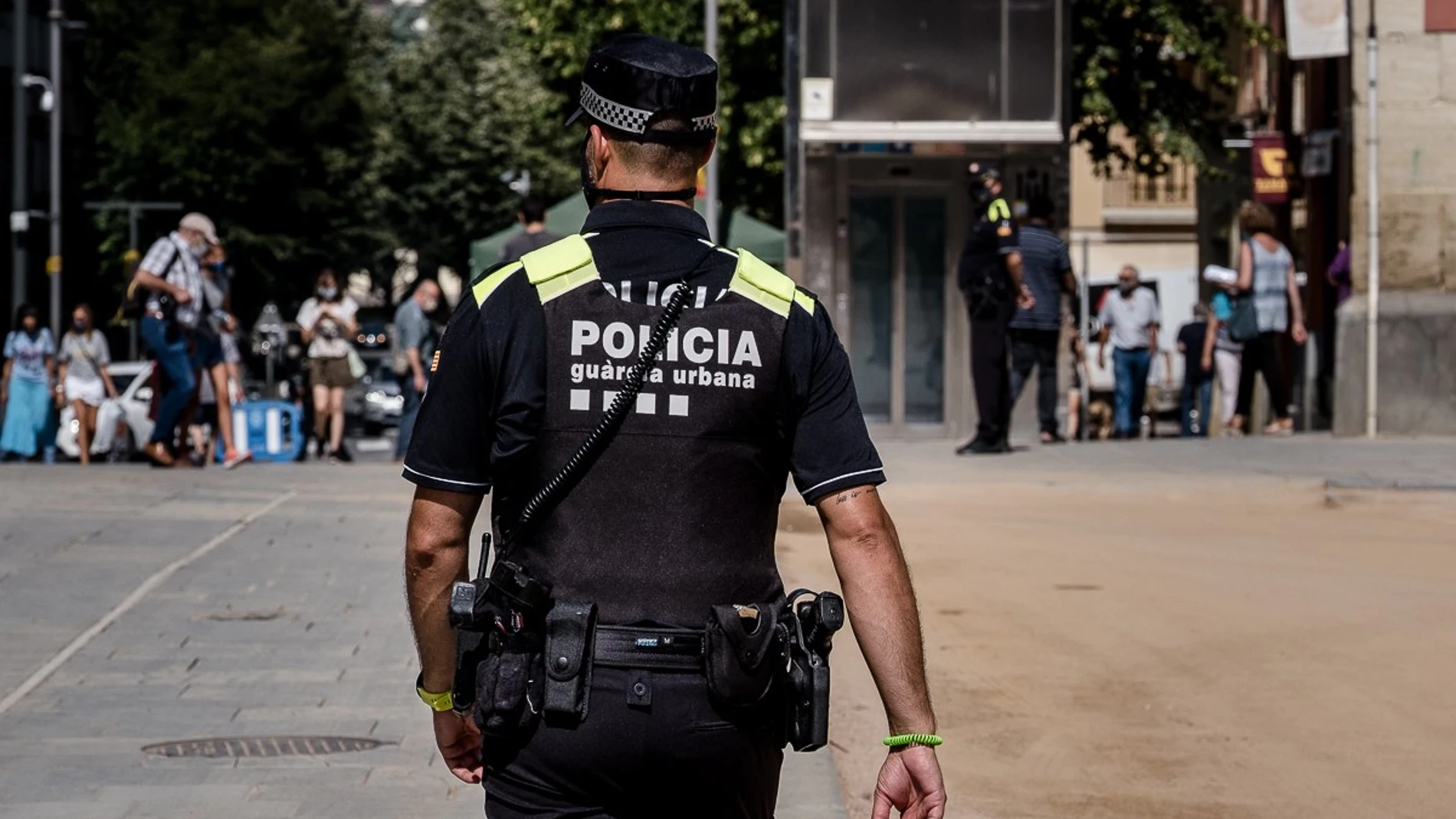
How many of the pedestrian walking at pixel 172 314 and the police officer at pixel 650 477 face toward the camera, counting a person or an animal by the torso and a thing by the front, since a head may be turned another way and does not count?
0

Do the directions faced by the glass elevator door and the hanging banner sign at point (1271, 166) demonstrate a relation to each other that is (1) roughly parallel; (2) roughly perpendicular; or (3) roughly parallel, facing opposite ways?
roughly parallel

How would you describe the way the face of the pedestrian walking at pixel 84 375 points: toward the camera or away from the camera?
toward the camera

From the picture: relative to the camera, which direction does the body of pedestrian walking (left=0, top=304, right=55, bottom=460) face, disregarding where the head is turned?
toward the camera

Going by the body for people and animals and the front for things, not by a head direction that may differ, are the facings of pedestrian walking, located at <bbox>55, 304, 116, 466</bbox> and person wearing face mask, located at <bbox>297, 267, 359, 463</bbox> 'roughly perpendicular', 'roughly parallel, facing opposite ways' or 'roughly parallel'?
roughly parallel

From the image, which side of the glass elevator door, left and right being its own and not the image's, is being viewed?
front

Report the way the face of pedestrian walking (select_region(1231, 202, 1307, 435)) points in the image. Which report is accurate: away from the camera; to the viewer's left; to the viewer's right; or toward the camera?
away from the camera

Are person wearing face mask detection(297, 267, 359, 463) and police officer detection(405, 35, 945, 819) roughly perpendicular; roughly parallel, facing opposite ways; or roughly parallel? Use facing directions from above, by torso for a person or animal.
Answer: roughly parallel, facing opposite ways

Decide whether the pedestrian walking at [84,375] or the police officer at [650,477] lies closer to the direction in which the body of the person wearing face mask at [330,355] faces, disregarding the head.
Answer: the police officer

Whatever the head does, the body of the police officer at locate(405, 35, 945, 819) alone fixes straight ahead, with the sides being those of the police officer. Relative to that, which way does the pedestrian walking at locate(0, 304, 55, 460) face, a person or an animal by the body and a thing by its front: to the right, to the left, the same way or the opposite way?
the opposite way

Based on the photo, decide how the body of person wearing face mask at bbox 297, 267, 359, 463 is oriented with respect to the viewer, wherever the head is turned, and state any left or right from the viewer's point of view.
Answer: facing the viewer

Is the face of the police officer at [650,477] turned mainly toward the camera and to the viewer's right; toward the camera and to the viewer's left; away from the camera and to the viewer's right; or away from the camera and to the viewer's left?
away from the camera and to the viewer's left
